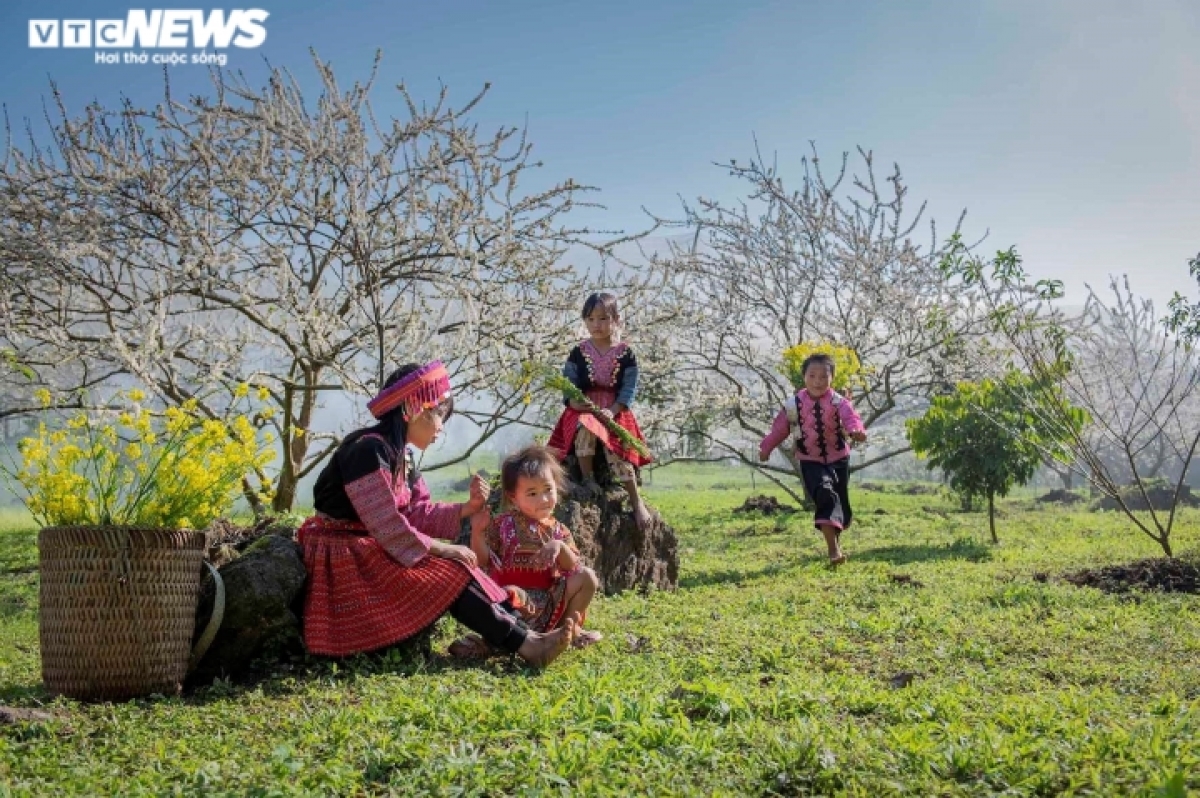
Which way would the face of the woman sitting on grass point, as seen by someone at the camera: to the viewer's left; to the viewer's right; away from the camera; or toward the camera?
to the viewer's right

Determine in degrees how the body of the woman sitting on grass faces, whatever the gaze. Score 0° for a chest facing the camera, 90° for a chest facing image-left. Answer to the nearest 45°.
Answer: approximately 270°
